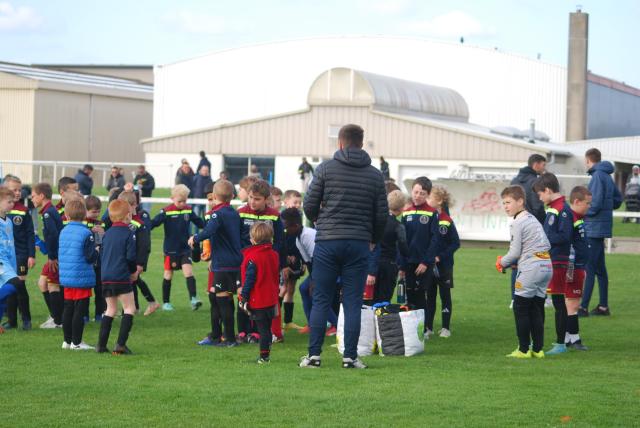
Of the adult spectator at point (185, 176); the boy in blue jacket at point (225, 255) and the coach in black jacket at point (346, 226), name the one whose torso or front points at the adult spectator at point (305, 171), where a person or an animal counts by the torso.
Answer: the coach in black jacket

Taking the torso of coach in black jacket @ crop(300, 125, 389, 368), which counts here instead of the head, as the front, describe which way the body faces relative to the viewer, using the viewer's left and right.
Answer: facing away from the viewer

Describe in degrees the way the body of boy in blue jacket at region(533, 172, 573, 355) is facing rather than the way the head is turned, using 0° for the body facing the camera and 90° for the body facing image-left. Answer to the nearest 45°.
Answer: approximately 90°

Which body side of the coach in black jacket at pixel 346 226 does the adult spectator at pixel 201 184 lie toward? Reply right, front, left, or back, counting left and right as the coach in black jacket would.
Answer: front

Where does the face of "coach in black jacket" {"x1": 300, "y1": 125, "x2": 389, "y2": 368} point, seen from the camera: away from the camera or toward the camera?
away from the camera

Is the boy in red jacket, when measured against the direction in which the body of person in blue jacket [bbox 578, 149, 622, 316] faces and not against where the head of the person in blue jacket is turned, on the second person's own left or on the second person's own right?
on the second person's own left

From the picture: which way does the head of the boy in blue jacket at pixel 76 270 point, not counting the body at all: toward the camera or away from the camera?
away from the camera

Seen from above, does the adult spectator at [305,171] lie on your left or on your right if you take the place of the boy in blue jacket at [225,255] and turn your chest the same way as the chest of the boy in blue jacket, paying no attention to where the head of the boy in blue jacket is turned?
on your right
